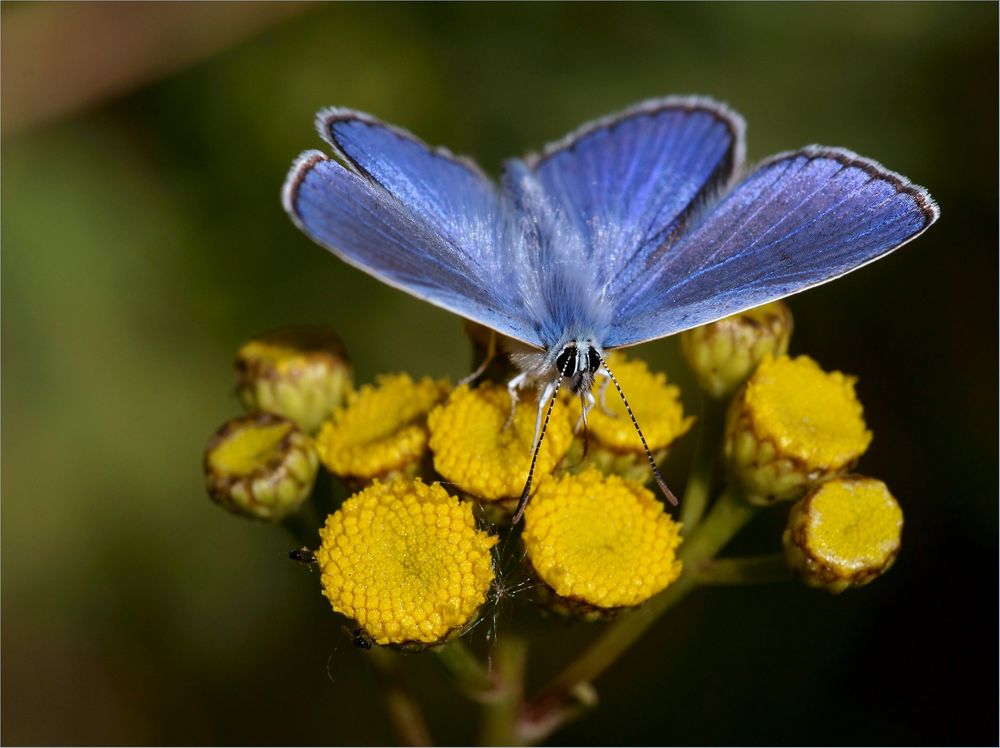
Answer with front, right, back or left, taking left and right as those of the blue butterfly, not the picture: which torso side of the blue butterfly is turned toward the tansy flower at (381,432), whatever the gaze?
right

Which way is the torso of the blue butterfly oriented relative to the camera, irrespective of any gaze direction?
toward the camera

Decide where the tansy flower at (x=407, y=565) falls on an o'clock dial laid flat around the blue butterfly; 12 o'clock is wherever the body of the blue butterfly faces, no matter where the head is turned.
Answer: The tansy flower is roughly at 2 o'clock from the blue butterfly.

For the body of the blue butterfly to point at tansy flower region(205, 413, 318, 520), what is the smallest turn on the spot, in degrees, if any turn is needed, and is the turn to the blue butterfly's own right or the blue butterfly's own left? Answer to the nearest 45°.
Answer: approximately 90° to the blue butterfly's own right

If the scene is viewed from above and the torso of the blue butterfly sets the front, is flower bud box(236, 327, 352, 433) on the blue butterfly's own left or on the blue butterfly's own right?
on the blue butterfly's own right
